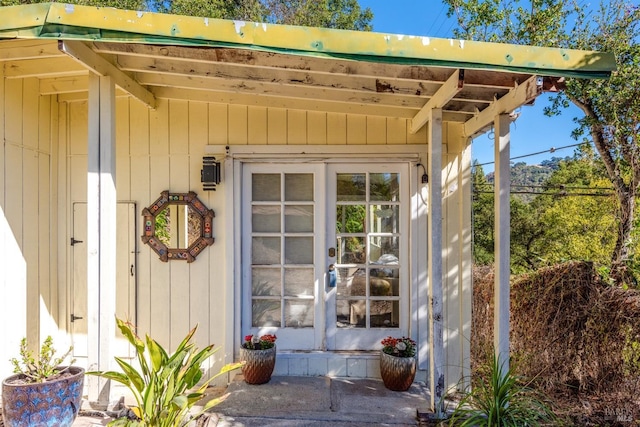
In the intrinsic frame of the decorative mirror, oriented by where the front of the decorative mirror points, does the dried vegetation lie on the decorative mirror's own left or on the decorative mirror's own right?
on the decorative mirror's own left

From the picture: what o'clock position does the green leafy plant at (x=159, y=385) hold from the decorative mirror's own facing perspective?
The green leafy plant is roughly at 12 o'clock from the decorative mirror.

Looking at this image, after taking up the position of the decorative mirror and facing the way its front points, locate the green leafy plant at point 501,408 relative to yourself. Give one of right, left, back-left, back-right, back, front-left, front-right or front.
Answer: front-left

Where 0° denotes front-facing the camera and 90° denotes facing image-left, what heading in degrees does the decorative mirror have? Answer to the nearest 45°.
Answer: approximately 0°

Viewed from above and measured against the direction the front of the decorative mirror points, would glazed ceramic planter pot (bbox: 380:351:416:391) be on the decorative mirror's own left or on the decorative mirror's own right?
on the decorative mirror's own left

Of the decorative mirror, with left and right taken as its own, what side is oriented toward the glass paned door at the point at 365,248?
left

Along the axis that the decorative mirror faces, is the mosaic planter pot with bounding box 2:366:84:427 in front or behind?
in front

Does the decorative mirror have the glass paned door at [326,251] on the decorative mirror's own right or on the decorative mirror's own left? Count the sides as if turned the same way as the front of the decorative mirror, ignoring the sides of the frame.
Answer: on the decorative mirror's own left

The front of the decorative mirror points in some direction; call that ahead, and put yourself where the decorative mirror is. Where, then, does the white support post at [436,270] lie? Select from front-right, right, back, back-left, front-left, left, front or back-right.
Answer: front-left
